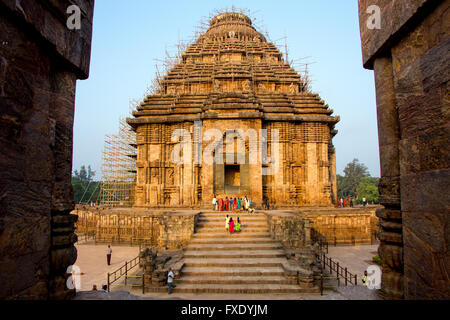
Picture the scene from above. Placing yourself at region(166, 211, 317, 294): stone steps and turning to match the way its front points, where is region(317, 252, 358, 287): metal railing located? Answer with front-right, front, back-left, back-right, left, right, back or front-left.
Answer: left

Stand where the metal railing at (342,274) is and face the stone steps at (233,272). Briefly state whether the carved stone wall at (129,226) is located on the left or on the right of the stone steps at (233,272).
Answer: right

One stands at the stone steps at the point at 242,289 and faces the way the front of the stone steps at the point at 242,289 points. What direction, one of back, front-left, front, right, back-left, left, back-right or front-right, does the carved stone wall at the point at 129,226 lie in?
back-right

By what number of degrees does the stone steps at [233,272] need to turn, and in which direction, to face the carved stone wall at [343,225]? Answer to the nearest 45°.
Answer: approximately 135° to its left

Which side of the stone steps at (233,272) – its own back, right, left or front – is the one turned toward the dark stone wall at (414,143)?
front

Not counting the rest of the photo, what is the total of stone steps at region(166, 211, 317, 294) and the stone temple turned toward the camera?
2

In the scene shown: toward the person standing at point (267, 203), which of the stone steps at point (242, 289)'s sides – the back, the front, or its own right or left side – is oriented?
back

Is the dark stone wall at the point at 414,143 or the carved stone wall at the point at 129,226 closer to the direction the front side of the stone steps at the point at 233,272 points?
the dark stone wall

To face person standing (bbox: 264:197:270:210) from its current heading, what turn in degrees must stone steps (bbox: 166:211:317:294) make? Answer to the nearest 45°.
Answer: approximately 180°
